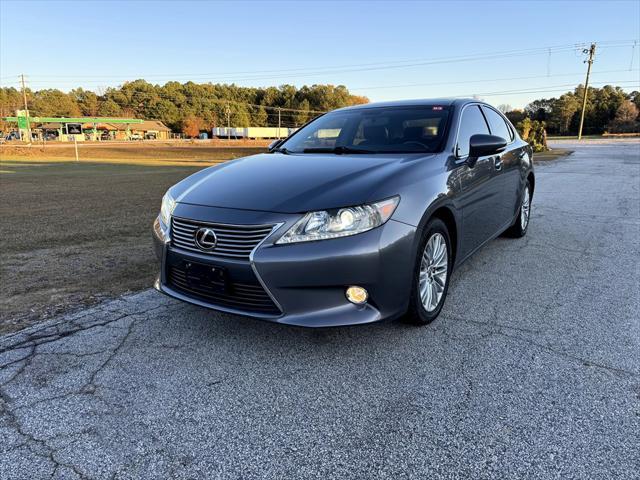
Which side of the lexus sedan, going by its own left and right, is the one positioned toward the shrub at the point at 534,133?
back

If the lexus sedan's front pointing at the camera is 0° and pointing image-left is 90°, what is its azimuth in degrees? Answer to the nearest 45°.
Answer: approximately 45°
